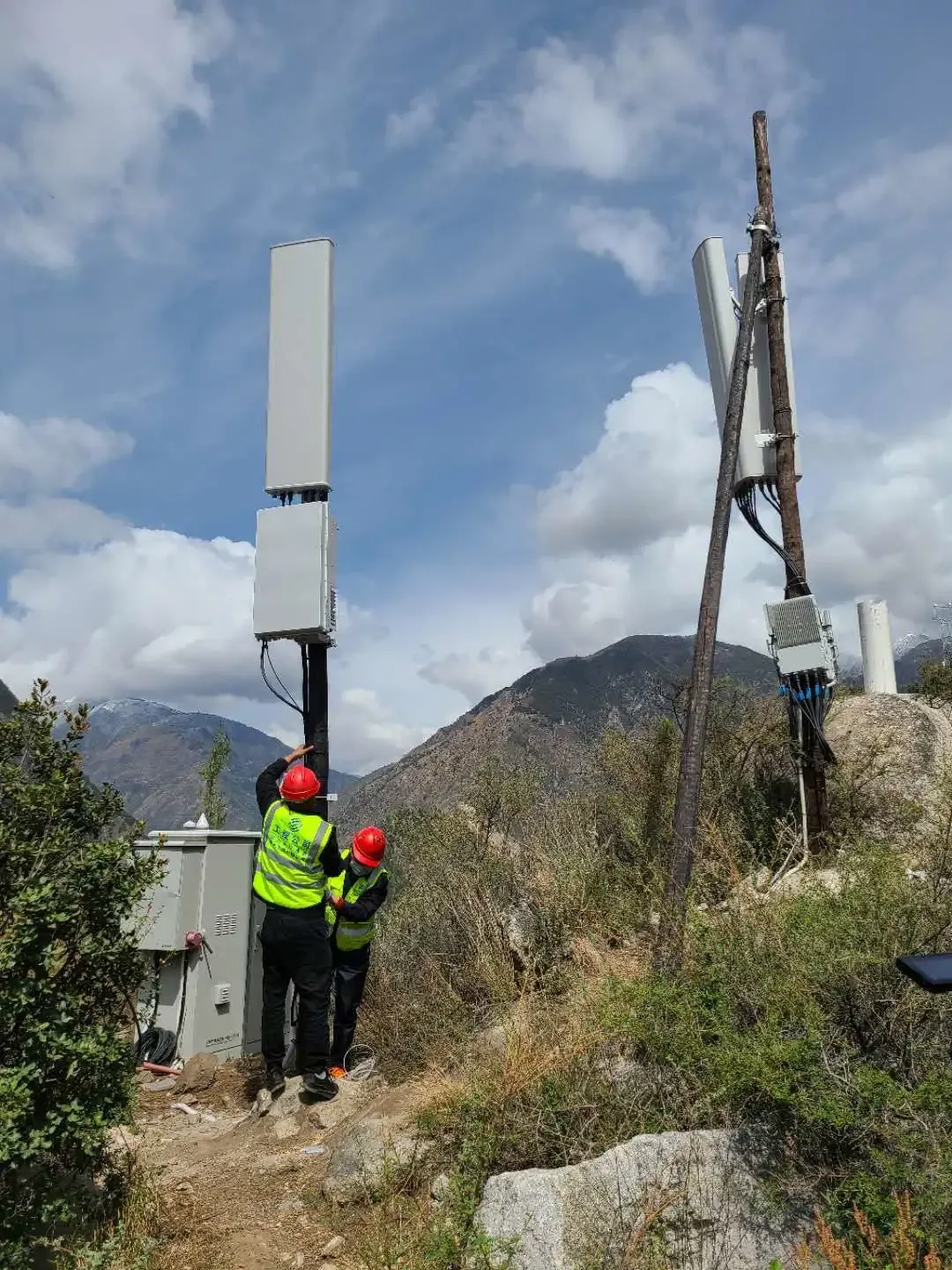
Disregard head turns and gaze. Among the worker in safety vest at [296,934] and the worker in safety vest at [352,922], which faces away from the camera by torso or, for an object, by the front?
the worker in safety vest at [296,934]

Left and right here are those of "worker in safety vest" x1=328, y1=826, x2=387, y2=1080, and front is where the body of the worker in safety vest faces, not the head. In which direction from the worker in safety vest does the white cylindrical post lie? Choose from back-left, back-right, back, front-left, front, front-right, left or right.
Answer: back

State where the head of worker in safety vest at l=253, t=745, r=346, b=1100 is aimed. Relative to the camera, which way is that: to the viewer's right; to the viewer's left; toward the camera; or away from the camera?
away from the camera

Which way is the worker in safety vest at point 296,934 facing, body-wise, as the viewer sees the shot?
away from the camera

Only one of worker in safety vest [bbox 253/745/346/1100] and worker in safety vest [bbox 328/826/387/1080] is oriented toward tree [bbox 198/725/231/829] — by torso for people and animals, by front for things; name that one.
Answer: worker in safety vest [bbox 253/745/346/1100]

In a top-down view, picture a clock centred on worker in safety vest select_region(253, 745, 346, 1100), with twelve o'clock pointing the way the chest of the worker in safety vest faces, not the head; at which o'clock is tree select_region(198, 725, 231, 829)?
The tree is roughly at 12 o'clock from the worker in safety vest.

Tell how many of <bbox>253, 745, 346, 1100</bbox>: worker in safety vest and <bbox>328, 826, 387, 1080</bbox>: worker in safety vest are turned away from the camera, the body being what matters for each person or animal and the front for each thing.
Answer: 1

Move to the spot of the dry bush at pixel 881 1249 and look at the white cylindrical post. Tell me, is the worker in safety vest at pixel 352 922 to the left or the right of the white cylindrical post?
left

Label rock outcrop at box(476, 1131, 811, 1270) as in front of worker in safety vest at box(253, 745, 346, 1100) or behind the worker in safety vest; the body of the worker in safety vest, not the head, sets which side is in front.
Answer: behind
